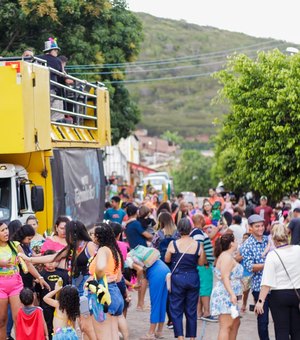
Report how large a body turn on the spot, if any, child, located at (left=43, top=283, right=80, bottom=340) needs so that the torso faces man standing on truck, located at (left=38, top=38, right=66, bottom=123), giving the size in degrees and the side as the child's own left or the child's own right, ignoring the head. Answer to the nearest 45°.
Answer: approximately 45° to the child's own right

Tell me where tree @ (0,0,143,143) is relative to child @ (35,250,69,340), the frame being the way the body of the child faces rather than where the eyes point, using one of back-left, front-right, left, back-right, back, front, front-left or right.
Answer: back

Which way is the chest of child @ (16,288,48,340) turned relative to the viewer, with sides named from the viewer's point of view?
facing away from the viewer

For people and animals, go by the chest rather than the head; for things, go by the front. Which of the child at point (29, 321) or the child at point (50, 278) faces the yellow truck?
the child at point (29, 321)

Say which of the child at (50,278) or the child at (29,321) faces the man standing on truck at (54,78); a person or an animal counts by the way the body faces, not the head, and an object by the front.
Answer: the child at (29,321)

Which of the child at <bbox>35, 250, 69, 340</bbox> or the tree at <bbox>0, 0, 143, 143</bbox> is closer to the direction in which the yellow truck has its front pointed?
the child

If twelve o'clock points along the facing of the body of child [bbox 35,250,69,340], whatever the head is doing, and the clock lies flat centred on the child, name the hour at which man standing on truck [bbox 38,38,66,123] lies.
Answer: The man standing on truck is roughly at 6 o'clock from the child.

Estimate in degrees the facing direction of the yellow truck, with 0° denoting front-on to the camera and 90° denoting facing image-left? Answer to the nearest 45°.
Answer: approximately 45°

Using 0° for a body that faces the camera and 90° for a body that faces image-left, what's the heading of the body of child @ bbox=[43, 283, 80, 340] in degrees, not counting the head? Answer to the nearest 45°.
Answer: approximately 135°
